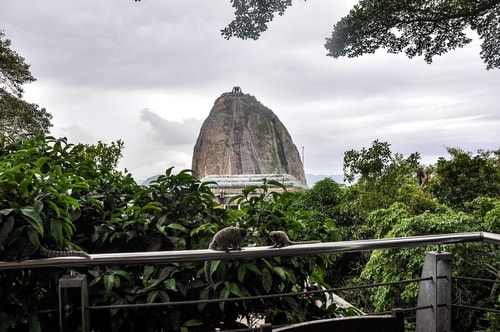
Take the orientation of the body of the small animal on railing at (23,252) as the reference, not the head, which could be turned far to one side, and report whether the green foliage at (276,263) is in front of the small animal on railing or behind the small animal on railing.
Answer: behind

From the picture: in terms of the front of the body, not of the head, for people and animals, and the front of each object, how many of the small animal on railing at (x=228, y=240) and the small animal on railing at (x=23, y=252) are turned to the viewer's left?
1

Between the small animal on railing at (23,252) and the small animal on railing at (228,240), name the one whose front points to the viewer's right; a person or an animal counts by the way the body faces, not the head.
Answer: the small animal on railing at (228,240)

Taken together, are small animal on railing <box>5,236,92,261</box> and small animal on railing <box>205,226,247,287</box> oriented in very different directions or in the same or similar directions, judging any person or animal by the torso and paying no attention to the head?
very different directions

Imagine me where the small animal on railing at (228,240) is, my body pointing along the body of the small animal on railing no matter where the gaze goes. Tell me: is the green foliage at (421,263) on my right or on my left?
on my left

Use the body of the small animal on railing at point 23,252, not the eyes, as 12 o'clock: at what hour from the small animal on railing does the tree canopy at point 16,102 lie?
The tree canopy is roughly at 3 o'clock from the small animal on railing.

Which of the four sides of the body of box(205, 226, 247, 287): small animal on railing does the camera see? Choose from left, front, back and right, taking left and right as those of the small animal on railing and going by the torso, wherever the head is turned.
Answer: right

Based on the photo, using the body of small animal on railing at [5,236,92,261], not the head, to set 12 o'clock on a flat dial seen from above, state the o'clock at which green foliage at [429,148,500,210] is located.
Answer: The green foliage is roughly at 5 o'clock from the small animal on railing.

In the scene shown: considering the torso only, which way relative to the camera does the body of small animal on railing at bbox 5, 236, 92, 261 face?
to the viewer's left
